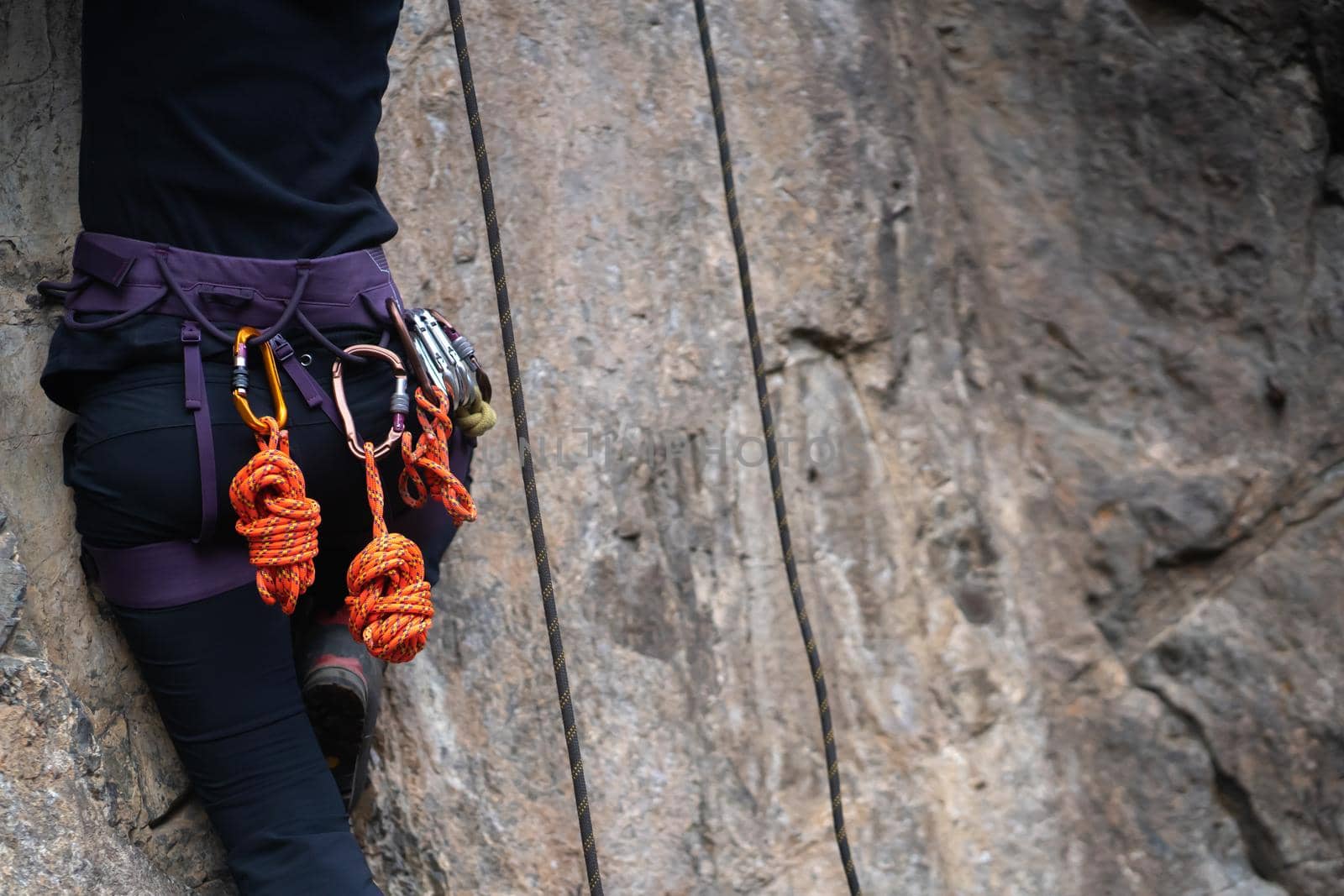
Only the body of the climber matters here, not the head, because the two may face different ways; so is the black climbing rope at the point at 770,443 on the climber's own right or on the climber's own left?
on the climber's own right

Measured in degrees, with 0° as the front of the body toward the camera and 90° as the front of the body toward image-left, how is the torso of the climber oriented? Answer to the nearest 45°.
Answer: approximately 180°
